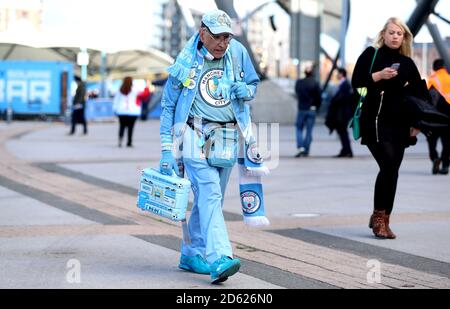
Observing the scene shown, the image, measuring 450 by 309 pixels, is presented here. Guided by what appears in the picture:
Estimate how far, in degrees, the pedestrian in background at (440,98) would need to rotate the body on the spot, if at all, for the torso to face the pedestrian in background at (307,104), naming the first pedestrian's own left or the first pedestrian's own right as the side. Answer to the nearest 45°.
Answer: approximately 45° to the first pedestrian's own left

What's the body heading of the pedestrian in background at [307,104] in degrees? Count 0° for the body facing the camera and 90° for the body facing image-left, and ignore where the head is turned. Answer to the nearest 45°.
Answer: approximately 180°

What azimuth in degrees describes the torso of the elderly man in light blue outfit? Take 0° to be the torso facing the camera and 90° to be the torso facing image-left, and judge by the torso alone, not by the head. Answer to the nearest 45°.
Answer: approximately 315°

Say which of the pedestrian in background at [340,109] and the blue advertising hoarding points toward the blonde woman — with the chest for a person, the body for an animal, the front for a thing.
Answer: the blue advertising hoarding

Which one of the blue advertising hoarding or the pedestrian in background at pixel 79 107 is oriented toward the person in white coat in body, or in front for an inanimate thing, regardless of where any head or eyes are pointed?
the blue advertising hoarding

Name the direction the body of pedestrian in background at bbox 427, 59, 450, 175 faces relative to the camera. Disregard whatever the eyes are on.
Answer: away from the camera

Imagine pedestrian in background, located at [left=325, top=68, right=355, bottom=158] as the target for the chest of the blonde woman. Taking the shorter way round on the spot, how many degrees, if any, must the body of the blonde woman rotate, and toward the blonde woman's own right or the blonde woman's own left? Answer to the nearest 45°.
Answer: approximately 180°
